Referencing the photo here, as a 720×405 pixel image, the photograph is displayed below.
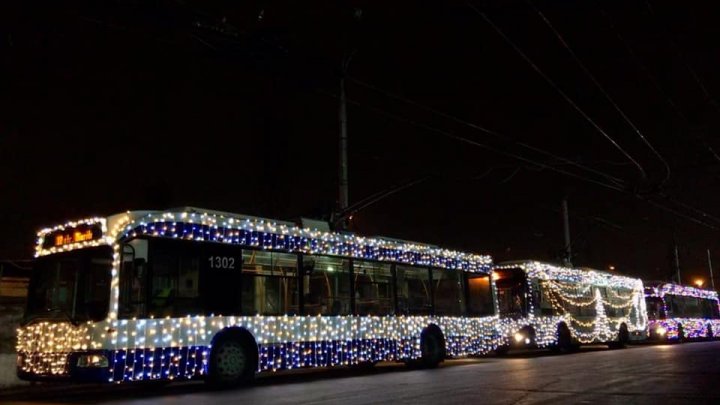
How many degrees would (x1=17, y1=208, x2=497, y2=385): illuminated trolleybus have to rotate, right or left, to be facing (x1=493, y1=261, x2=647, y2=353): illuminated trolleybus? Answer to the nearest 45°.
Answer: approximately 180°

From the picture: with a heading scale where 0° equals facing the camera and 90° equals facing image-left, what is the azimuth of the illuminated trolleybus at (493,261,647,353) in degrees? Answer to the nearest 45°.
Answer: approximately 45°

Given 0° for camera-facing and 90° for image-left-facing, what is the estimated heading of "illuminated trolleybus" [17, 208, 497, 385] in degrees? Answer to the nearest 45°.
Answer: approximately 45°

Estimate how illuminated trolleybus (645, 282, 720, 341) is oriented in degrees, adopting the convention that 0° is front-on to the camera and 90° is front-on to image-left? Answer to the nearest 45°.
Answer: approximately 45°
